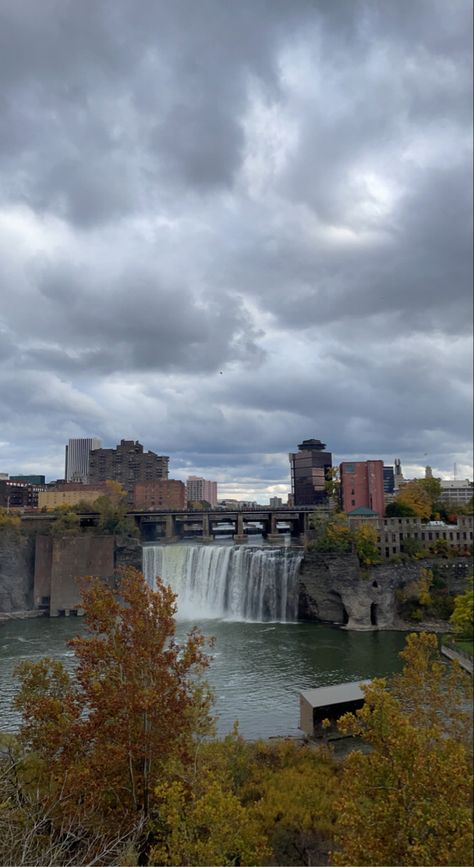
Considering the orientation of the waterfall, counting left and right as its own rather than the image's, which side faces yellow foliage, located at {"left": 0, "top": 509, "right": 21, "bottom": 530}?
right

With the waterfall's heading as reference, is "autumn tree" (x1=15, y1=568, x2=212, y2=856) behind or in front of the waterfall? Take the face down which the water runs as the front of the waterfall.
in front

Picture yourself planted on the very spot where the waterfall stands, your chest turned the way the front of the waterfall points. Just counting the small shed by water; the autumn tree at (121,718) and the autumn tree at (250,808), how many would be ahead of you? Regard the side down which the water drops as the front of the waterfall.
3

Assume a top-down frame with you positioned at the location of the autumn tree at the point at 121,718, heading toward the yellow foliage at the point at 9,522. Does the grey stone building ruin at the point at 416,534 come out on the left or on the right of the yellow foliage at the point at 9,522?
right

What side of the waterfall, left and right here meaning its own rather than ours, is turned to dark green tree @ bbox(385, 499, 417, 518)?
left

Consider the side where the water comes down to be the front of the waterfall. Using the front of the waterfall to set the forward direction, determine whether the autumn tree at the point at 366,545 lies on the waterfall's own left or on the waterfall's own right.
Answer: on the waterfall's own left

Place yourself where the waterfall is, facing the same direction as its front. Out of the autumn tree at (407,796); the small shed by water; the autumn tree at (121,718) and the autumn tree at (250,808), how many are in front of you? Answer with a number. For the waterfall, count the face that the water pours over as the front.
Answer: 4

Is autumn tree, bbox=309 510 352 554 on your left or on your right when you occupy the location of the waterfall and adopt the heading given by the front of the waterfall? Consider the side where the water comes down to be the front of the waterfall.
on your left

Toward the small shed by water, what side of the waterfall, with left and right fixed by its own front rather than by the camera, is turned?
front

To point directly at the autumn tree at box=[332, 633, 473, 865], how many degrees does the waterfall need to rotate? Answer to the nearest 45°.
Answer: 0° — it already faces it

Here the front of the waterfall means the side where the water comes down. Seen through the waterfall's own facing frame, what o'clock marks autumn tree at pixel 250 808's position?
The autumn tree is roughly at 12 o'clock from the waterfall.

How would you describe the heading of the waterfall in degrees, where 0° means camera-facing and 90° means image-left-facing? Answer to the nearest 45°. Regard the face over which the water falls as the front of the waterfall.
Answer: approximately 0°

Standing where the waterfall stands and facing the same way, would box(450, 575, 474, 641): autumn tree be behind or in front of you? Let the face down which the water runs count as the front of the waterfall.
in front

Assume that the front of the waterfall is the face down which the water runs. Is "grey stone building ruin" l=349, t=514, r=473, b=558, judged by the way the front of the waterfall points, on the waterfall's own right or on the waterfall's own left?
on the waterfall's own left
